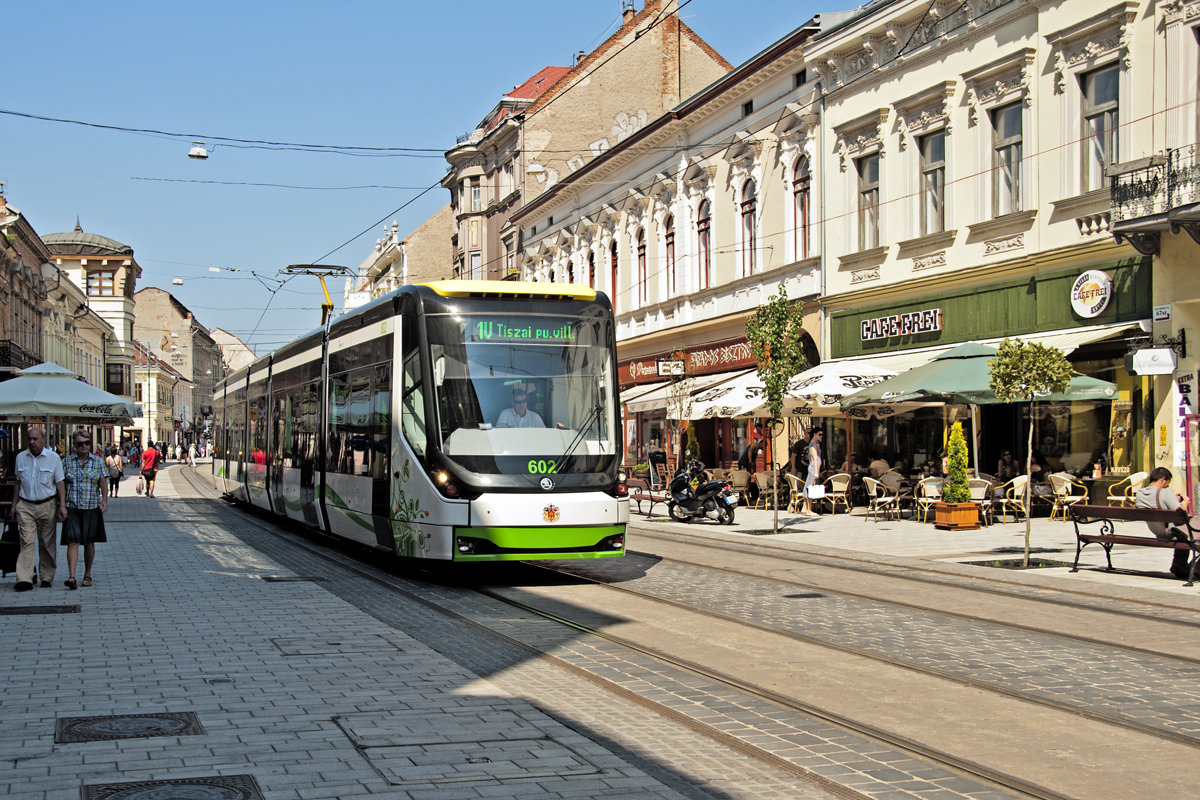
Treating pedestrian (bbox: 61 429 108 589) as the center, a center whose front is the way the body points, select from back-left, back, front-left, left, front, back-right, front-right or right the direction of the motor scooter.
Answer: back-left

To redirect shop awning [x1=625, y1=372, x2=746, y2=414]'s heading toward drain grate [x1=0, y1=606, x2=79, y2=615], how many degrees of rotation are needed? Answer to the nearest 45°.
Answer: approximately 45° to its left

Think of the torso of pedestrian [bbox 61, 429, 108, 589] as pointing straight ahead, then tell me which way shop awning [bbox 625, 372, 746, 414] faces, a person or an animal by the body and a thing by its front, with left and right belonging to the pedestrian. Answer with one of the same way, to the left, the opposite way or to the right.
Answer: to the right

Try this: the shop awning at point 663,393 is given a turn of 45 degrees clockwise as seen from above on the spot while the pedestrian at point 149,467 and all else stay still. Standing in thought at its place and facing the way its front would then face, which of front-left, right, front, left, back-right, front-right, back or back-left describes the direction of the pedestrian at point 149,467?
front

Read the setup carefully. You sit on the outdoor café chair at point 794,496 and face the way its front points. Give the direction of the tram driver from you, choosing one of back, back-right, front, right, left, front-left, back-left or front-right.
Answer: right

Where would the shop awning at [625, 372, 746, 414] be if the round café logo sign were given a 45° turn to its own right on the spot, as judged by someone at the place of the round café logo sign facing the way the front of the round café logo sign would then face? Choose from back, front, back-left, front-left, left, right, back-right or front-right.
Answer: front-right

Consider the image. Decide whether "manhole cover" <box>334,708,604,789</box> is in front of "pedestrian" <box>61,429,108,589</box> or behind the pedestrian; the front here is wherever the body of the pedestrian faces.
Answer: in front

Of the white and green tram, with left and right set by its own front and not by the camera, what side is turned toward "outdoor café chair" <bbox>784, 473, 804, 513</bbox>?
left

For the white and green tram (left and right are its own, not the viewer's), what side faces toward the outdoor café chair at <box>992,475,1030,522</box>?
left

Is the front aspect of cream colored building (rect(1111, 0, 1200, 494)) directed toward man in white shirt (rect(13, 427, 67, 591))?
yes

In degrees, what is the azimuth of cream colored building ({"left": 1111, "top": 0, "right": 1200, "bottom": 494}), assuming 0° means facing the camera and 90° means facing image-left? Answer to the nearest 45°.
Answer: approximately 45°

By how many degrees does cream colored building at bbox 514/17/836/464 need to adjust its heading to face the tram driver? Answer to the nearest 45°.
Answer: approximately 45° to its left
